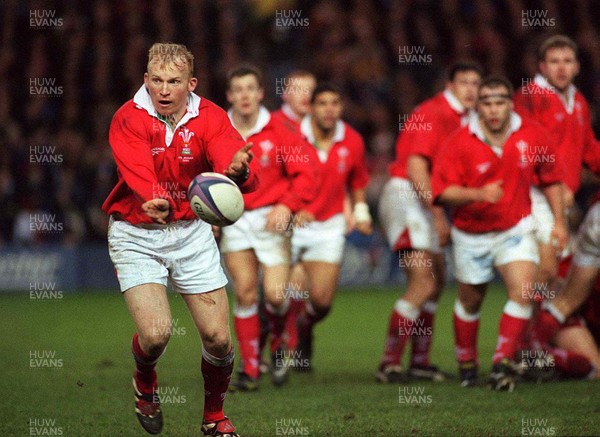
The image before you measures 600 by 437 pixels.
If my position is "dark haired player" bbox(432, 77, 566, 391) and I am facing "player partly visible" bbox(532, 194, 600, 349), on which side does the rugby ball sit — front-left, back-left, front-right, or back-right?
back-right

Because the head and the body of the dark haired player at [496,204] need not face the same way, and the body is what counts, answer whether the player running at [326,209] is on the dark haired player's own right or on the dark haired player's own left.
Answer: on the dark haired player's own right

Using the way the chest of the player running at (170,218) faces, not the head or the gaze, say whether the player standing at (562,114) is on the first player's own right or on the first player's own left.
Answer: on the first player's own left

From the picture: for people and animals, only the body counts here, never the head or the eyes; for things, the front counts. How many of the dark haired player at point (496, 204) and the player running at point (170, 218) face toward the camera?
2

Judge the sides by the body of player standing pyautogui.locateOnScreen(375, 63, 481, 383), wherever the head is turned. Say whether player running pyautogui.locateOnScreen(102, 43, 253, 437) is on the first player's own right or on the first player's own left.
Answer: on the first player's own right

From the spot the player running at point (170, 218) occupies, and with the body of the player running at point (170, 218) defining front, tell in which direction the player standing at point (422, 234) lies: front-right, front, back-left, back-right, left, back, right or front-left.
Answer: back-left

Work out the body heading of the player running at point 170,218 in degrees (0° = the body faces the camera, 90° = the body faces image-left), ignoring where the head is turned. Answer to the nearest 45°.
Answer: approximately 0°
